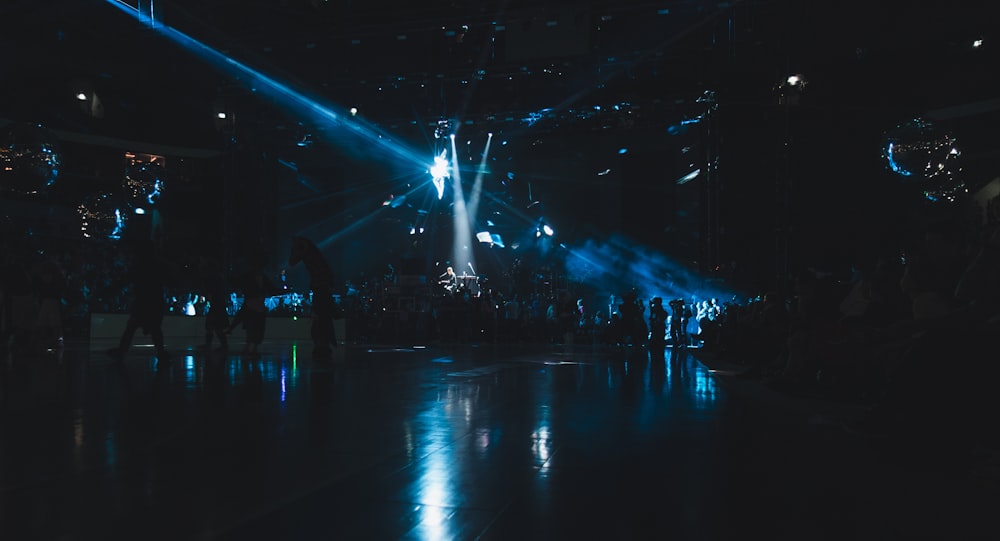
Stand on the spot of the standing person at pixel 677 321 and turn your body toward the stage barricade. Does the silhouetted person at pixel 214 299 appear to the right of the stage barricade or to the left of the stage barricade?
left
